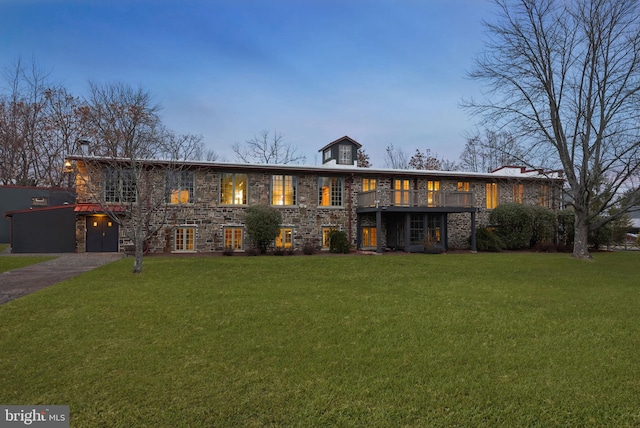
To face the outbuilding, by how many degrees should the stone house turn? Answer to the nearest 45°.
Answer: approximately 90° to its right

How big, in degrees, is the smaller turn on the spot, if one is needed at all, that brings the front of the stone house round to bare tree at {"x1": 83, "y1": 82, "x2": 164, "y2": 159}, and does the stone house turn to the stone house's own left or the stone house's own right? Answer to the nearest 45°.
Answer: approximately 90° to the stone house's own right

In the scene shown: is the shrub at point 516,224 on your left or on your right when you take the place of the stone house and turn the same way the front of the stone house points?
on your left

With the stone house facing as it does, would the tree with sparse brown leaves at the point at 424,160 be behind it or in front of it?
behind

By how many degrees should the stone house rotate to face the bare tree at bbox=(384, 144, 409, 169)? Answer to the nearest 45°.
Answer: approximately 180°

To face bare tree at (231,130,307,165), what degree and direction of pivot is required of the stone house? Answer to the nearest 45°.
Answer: approximately 180°

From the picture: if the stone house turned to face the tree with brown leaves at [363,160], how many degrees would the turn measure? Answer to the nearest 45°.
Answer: approximately 180°

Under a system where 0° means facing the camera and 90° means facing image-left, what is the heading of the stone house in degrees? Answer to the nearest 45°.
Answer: approximately 0°
